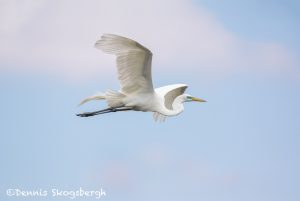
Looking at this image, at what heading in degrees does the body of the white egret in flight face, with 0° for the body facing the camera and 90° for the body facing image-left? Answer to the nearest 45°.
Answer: approximately 270°
